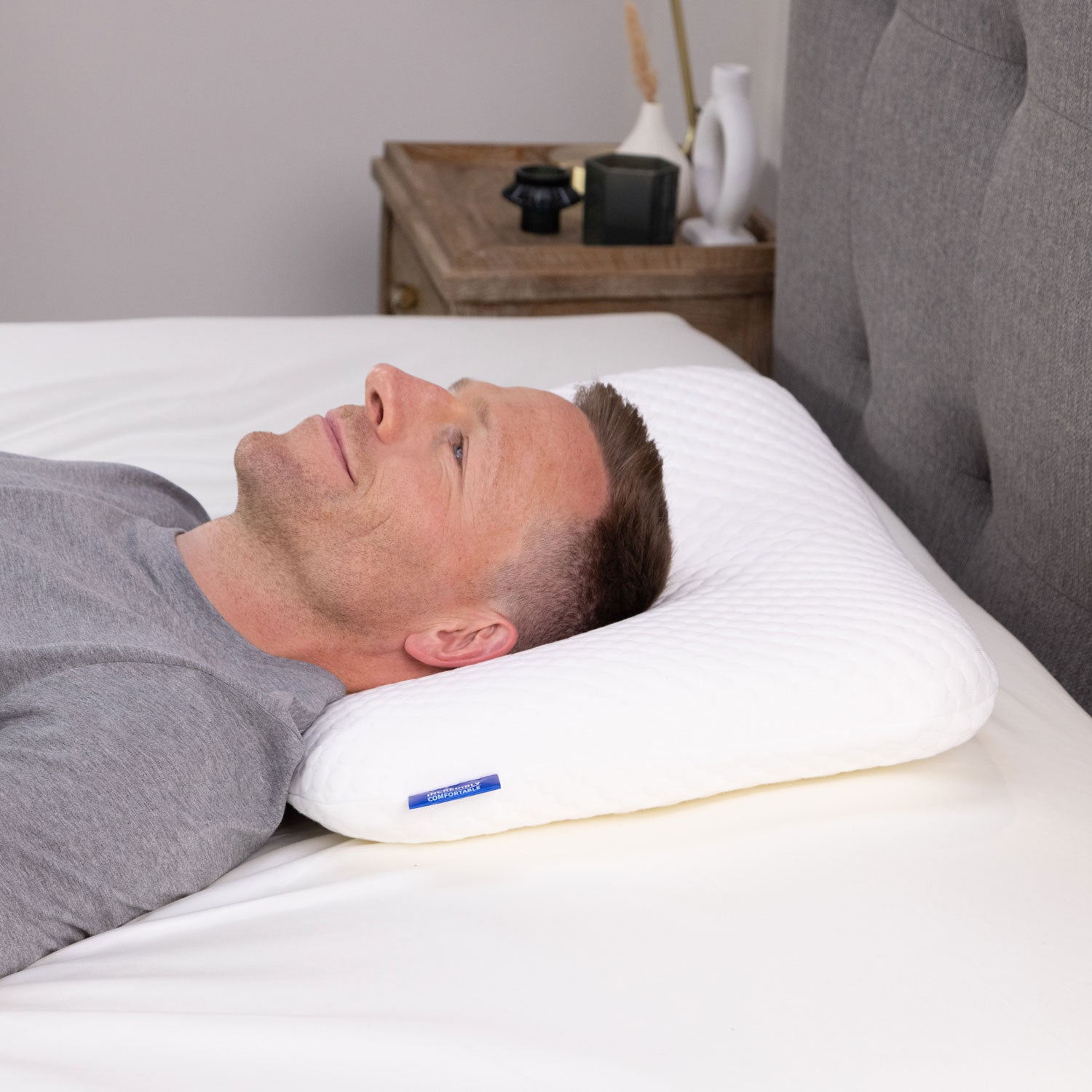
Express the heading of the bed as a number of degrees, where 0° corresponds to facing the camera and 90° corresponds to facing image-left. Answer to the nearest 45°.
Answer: approximately 90°

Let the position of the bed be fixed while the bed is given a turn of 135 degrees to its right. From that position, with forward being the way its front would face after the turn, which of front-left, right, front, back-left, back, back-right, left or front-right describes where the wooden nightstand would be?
front-left

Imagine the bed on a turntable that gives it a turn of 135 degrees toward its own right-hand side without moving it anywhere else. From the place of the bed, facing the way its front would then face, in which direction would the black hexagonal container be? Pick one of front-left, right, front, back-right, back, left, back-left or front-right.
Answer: front-left

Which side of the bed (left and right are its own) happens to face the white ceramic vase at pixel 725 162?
right

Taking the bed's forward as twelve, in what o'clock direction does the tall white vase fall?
The tall white vase is roughly at 3 o'clock from the bed.

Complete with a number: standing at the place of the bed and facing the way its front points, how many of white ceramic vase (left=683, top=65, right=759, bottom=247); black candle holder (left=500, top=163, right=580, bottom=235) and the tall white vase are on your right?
3

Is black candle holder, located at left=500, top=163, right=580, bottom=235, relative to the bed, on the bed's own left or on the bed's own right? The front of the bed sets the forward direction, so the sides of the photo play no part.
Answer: on the bed's own right
